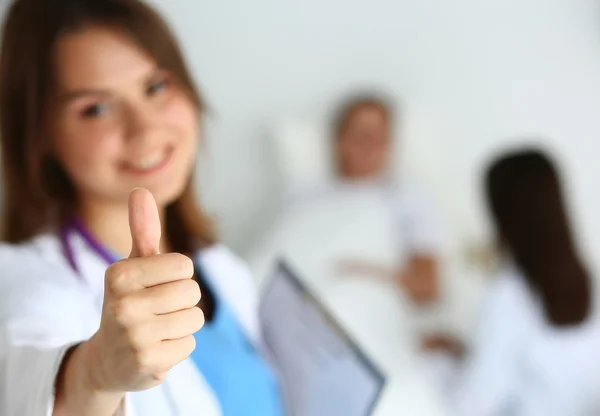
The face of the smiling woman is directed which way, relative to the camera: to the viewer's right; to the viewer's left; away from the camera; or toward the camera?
toward the camera

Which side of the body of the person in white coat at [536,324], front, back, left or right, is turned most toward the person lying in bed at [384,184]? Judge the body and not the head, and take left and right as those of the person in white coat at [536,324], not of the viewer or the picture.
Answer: front

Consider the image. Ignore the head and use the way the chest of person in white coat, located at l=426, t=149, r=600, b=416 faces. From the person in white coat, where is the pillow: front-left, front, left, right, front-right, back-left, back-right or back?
front

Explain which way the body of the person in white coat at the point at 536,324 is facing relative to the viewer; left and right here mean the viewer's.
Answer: facing away from the viewer and to the left of the viewer

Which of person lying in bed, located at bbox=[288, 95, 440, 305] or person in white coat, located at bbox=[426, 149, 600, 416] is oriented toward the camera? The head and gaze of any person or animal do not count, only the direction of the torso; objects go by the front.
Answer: person lying in bed, located at bbox=[288, 95, 440, 305]

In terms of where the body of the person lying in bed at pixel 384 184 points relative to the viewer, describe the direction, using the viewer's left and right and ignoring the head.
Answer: facing the viewer

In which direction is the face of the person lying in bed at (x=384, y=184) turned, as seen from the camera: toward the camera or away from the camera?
toward the camera

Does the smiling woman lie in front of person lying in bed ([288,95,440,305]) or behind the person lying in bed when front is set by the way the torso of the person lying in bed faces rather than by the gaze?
in front

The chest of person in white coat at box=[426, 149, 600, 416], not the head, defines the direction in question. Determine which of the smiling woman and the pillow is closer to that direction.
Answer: the pillow

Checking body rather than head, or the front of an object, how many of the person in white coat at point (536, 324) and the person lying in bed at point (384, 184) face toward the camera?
1
